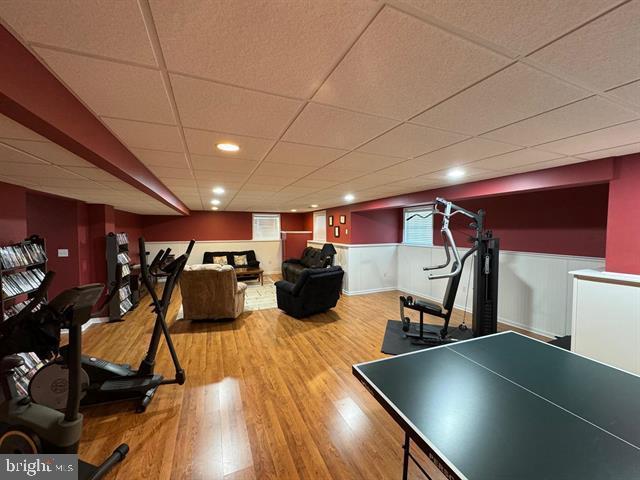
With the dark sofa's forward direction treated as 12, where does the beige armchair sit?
The beige armchair is roughly at 12 o'clock from the dark sofa.

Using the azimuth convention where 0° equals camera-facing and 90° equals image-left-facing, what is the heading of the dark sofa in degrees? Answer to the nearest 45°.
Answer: approximately 0°
